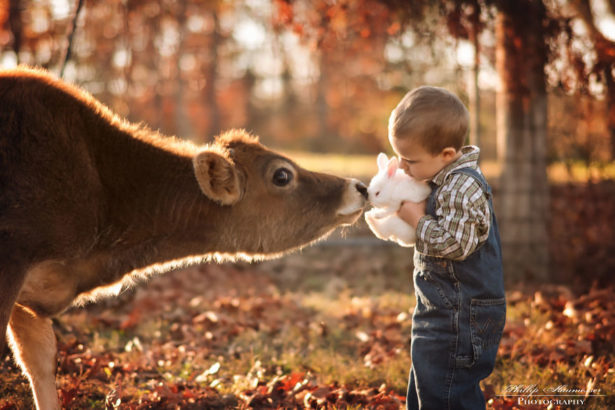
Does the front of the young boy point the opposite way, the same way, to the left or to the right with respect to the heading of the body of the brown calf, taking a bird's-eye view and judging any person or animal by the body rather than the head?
the opposite way

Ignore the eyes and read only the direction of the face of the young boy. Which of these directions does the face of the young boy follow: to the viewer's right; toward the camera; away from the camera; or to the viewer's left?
to the viewer's left

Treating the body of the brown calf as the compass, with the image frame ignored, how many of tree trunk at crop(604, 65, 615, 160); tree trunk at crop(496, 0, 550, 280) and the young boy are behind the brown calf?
0

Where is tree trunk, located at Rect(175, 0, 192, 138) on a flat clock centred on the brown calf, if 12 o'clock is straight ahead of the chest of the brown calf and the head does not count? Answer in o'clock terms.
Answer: The tree trunk is roughly at 9 o'clock from the brown calf.

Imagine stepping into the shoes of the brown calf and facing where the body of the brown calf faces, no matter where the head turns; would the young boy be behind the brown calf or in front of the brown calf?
in front

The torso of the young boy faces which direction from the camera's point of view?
to the viewer's left

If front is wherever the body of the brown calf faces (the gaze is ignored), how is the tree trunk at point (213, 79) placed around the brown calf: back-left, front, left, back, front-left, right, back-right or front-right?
left

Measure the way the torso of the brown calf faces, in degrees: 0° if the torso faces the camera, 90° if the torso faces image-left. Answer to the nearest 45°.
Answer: approximately 270°

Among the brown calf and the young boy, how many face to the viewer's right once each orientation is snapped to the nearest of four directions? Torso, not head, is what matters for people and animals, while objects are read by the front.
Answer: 1

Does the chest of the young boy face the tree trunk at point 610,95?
no

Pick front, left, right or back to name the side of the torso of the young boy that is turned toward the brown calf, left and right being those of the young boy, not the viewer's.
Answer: front

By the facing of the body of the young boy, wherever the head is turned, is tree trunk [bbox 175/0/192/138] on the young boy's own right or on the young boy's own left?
on the young boy's own right
